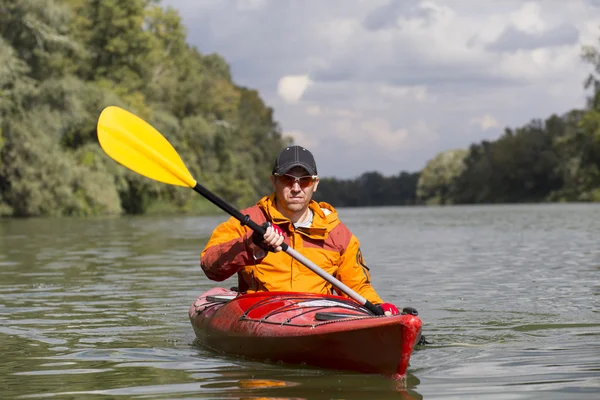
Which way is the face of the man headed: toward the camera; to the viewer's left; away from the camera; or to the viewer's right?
toward the camera

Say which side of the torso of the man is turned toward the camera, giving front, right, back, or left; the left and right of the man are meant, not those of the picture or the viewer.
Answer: front

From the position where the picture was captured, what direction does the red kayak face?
facing the viewer and to the right of the viewer
